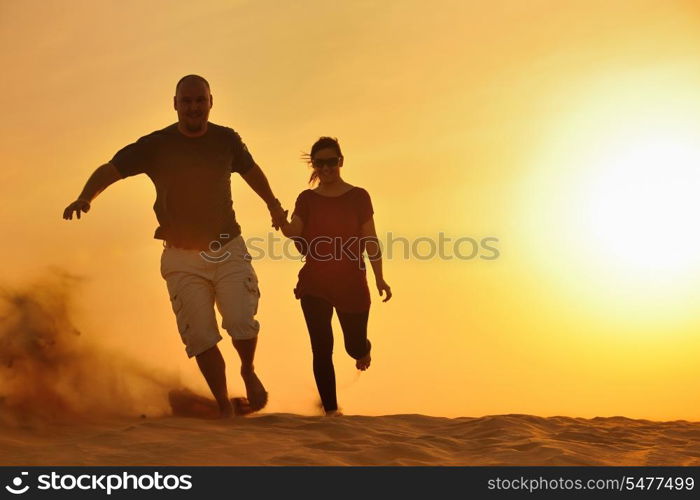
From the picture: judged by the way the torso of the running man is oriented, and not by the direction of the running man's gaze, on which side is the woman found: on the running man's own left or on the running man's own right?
on the running man's own left

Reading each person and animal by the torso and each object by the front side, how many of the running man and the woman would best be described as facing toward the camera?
2
